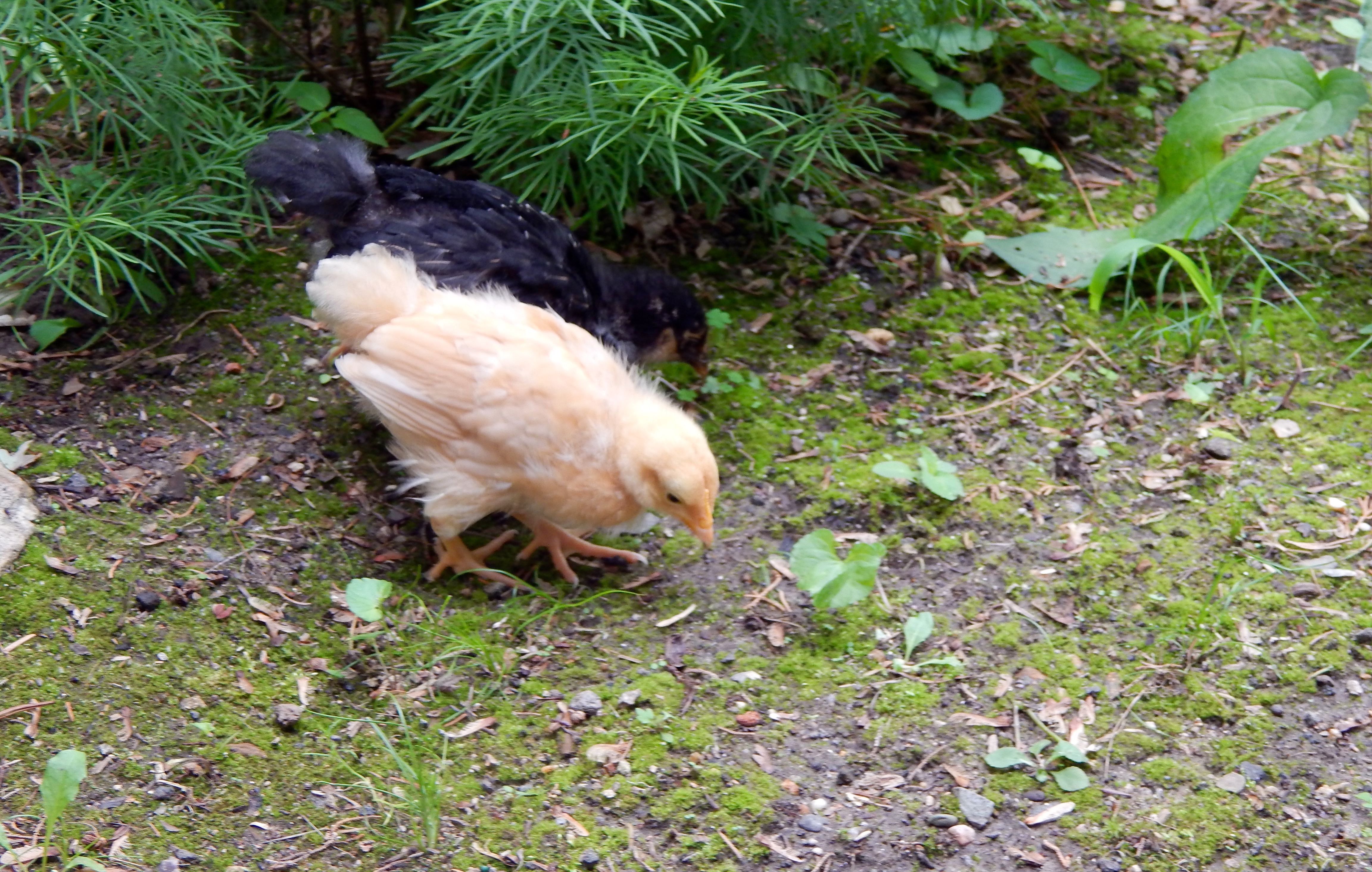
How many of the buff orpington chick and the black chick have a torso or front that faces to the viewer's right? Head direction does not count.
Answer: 2

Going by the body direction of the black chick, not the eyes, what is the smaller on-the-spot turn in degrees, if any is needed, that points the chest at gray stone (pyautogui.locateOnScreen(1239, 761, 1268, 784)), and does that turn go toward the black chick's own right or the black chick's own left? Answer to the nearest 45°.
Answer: approximately 45° to the black chick's own right

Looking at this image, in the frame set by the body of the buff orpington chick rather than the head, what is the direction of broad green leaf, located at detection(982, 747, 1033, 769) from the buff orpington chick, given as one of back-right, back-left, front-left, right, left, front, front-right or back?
front-right

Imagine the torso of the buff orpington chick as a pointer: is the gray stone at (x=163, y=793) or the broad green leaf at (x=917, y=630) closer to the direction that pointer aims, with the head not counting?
the broad green leaf

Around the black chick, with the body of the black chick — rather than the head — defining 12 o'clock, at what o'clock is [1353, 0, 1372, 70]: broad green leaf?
The broad green leaf is roughly at 10 o'clock from the black chick.

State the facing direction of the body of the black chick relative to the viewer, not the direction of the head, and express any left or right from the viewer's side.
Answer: facing to the right of the viewer

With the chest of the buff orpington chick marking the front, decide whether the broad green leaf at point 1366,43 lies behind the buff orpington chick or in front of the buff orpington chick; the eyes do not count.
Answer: in front

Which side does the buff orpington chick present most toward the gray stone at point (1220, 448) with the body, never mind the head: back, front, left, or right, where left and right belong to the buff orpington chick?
front

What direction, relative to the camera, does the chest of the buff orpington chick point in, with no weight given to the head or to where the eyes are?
to the viewer's right
